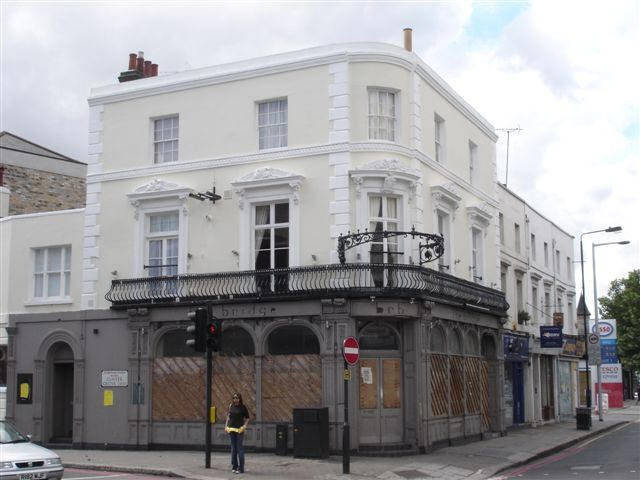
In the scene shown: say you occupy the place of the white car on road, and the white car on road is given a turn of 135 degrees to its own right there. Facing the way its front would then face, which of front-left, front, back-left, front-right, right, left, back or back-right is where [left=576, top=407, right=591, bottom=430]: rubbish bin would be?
back-right

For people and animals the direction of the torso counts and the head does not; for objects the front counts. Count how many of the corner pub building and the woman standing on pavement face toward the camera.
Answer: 2

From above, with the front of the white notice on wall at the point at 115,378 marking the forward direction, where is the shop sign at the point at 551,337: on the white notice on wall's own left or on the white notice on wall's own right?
on the white notice on wall's own left

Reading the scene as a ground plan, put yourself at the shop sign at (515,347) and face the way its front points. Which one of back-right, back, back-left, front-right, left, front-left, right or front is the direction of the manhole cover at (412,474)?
front-right

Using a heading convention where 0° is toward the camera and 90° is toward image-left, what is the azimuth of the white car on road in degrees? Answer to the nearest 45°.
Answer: approximately 315°

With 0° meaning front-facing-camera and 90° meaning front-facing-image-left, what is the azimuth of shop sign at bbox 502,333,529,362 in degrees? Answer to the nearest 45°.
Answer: approximately 315°

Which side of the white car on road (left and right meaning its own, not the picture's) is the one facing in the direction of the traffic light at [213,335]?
left

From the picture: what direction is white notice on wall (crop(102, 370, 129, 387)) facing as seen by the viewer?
toward the camera

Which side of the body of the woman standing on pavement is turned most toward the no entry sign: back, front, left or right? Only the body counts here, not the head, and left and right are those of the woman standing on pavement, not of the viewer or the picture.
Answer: left

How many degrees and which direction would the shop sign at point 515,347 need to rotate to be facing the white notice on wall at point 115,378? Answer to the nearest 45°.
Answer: approximately 90° to its right

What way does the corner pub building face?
toward the camera
